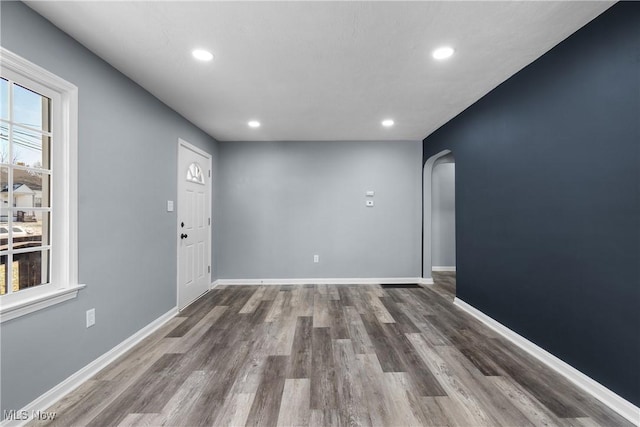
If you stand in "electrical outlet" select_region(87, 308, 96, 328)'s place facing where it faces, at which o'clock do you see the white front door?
The white front door is roughly at 9 o'clock from the electrical outlet.

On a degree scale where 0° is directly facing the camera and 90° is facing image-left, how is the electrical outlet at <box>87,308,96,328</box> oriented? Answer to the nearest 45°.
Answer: approximately 315°

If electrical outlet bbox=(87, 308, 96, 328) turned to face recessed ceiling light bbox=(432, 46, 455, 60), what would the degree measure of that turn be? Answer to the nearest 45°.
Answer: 0° — it already faces it
